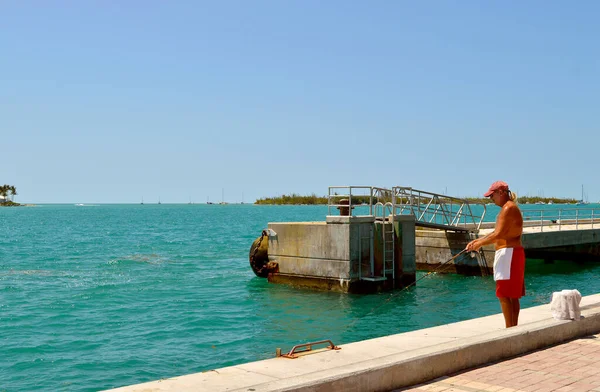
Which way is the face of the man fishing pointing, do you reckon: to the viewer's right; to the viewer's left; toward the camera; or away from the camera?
to the viewer's left

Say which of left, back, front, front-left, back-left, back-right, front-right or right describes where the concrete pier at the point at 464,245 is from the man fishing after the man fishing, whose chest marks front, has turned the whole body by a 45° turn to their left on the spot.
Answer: back-right

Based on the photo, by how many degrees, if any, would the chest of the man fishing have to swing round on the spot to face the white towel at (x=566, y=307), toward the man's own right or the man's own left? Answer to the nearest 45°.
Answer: approximately 180°

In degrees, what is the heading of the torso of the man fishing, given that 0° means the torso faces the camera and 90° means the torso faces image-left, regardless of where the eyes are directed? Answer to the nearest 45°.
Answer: approximately 90°

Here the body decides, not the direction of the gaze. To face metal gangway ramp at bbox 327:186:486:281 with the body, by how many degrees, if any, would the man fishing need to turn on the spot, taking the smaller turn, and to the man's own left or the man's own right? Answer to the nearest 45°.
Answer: approximately 90° to the man's own right

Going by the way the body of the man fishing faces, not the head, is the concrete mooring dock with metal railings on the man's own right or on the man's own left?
on the man's own right

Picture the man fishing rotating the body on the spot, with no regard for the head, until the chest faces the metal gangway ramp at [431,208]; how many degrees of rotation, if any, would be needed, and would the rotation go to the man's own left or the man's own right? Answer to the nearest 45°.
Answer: approximately 90° to the man's own right
